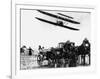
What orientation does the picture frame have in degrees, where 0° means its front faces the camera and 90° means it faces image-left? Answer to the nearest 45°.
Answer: approximately 315°
